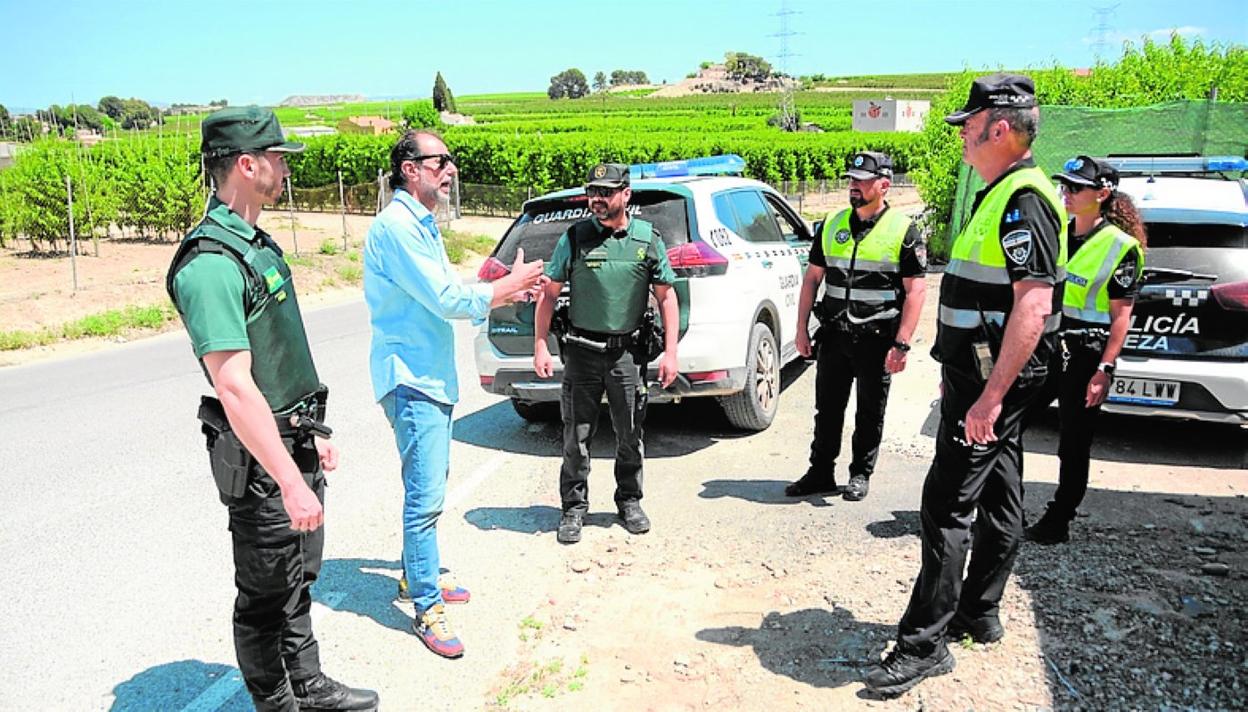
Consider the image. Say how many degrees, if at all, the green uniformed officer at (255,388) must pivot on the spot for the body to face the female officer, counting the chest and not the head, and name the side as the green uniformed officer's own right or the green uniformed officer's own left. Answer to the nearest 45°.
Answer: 0° — they already face them

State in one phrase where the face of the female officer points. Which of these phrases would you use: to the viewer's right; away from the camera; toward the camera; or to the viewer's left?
to the viewer's left

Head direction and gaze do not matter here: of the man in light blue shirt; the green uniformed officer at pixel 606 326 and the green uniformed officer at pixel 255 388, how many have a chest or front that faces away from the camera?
0

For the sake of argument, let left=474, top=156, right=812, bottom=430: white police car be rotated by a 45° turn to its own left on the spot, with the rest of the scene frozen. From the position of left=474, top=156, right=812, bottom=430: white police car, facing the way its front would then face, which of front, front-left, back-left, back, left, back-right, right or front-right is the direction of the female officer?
back-right

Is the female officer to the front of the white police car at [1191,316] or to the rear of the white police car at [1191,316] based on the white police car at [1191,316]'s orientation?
to the rear

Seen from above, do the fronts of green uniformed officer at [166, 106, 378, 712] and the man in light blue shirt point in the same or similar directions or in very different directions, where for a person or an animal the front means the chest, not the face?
same or similar directions

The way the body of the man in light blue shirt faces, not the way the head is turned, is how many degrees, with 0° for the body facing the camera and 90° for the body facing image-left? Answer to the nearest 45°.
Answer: approximately 270°

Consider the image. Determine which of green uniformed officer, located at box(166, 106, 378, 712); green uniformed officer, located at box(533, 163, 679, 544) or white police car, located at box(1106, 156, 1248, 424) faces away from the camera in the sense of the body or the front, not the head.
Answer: the white police car

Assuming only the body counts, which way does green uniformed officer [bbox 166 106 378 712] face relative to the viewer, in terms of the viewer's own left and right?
facing to the right of the viewer

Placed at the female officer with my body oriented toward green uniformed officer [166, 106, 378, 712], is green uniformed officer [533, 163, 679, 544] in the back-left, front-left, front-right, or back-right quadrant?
front-right

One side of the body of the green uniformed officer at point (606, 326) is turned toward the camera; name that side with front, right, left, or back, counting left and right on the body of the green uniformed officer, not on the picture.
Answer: front

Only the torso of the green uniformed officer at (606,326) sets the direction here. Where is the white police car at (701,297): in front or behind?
behind

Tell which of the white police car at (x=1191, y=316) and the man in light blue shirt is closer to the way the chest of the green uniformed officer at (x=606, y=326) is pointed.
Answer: the man in light blue shirt

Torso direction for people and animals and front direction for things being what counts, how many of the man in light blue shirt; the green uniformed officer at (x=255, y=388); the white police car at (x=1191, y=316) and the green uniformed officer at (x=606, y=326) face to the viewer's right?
2

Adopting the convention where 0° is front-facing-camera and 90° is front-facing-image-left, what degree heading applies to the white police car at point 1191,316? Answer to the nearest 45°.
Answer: approximately 180°

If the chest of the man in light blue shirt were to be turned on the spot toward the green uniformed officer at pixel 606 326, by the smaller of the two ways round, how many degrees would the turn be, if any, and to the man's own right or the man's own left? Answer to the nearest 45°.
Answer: approximately 45° to the man's own left

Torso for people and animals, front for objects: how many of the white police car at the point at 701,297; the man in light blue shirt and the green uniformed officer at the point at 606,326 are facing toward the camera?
1
